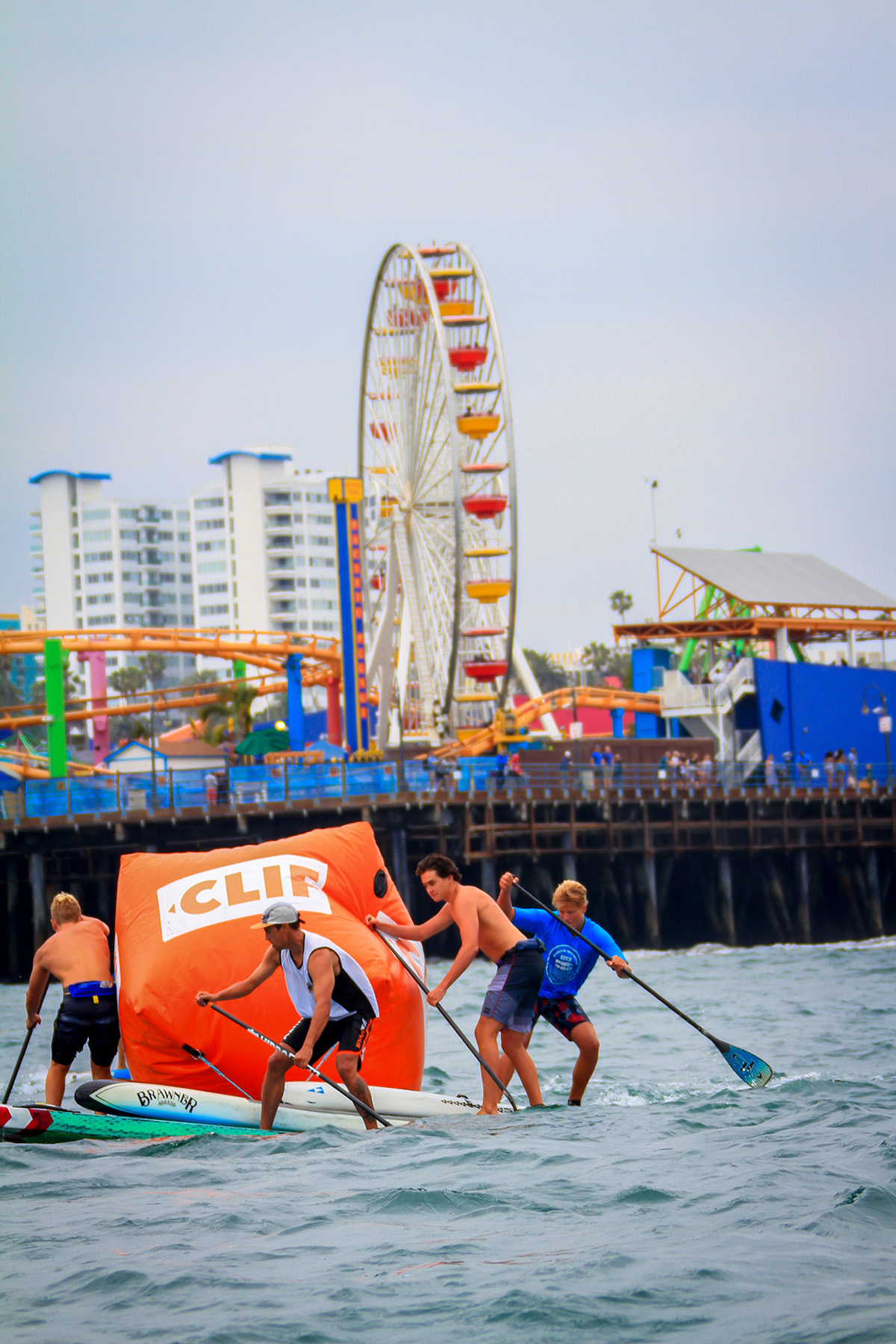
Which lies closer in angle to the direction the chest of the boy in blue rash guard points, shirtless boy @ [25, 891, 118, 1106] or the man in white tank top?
the man in white tank top

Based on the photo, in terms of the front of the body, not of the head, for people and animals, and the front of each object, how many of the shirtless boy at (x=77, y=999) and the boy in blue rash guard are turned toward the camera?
1

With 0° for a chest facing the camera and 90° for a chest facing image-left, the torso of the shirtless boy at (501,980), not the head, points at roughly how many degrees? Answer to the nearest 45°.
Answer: approximately 90°

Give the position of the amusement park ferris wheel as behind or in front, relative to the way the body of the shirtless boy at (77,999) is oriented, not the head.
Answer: in front

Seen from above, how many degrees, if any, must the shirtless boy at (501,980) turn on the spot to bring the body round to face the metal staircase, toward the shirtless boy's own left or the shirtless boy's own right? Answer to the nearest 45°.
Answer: approximately 90° to the shirtless boy's own right

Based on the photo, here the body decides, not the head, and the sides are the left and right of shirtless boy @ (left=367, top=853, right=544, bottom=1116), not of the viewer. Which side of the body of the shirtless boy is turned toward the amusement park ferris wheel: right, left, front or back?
right

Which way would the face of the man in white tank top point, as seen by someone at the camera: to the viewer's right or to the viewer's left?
to the viewer's left

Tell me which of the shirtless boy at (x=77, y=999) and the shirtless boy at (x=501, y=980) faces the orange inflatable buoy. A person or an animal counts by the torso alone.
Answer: the shirtless boy at (x=501, y=980)

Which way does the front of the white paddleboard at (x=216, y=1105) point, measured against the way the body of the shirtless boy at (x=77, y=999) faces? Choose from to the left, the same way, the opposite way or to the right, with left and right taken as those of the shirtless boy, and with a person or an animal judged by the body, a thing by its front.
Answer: to the left

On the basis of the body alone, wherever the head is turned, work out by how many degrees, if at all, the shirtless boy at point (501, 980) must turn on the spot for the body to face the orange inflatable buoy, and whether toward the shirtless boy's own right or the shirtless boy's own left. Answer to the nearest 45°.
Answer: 0° — they already face it

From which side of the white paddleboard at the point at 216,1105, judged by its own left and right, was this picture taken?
left

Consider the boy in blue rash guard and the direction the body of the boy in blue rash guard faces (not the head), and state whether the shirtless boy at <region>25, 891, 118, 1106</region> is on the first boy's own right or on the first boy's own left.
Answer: on the first boy's own right

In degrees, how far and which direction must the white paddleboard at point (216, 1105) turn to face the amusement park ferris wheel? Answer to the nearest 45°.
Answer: approximately 90° to its right

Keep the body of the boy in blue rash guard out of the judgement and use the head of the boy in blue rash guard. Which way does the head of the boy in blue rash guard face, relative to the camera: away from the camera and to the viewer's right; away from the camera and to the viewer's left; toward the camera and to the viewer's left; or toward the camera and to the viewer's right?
toward the camera and to the viewer's left

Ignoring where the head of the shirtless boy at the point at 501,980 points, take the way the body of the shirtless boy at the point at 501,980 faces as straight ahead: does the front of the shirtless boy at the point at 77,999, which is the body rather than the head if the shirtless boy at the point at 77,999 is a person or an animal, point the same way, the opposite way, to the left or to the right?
to the right

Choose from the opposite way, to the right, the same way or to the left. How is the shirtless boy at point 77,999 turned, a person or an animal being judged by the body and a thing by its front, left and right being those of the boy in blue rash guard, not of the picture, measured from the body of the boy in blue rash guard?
the opposite way

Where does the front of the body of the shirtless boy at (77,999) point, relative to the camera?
away from the camera
